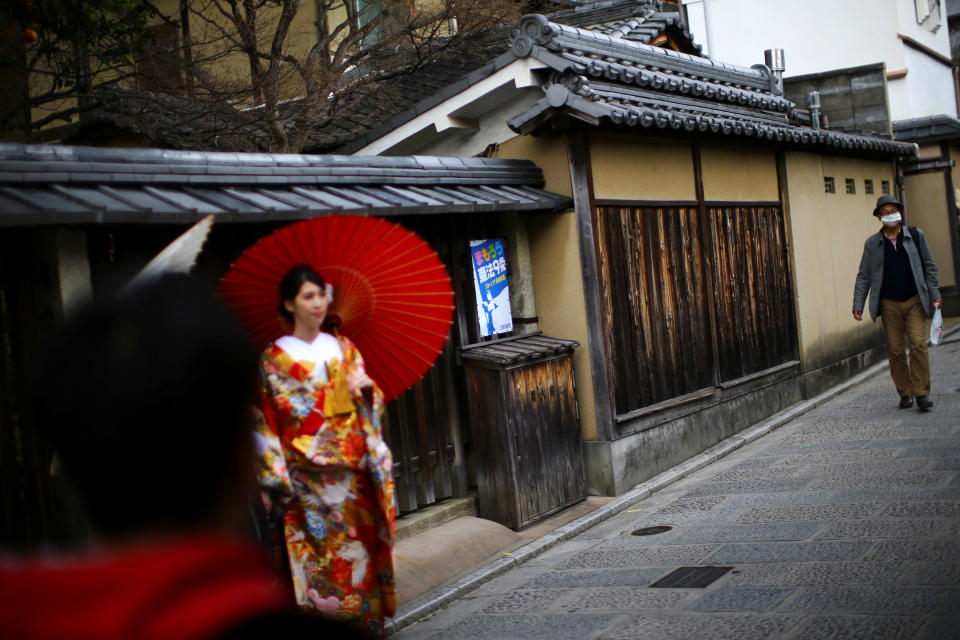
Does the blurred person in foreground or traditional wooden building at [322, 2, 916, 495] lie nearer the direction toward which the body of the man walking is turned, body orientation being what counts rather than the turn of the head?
the blurred person in foreground

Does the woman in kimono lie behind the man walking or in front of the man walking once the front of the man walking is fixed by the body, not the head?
in front

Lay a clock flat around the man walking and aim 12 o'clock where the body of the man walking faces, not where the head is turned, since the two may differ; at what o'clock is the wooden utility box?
The wooden utility box is roughly at 1 o'clock from the man walking.

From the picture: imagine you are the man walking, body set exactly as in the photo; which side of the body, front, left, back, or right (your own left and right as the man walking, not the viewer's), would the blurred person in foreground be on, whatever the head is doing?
front

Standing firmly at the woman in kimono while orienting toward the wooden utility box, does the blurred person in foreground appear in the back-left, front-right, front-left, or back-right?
back-right

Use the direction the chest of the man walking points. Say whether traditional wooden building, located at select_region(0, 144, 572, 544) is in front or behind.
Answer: in front

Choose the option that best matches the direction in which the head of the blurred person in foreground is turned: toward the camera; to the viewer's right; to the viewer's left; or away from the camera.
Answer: away from the camera

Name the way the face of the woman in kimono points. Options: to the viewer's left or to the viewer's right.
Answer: to the viewer's right

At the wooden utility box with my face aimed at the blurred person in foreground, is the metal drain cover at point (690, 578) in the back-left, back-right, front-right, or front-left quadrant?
front-left

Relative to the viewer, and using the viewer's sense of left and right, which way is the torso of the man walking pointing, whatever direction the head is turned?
facing the viewer

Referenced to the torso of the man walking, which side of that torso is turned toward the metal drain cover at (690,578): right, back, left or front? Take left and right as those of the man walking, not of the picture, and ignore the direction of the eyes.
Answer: front
